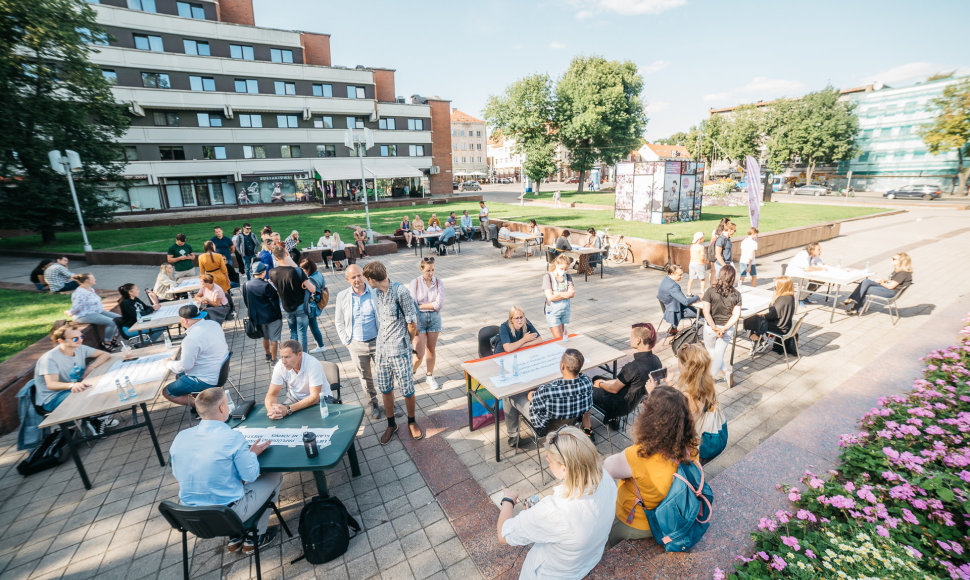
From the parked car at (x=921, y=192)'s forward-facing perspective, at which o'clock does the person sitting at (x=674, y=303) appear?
The person sitting is roughly at 9 o'clock from the parked car.

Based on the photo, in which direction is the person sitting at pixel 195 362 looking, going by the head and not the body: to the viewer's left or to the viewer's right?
to the viewer's left

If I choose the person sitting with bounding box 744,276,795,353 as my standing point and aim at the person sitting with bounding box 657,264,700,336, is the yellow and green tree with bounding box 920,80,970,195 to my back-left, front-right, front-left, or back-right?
back-right

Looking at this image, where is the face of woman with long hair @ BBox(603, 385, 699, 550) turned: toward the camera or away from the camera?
away from the camera

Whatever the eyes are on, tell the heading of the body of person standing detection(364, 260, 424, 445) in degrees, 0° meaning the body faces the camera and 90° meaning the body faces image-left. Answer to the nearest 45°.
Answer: approximately 45°

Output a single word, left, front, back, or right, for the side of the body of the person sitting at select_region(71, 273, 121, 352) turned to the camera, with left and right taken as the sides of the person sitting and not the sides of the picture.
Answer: right

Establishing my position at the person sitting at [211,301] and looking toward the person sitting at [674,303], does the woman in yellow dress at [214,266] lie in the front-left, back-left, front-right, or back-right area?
back-left
